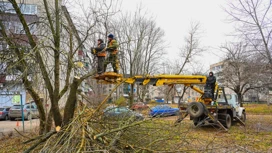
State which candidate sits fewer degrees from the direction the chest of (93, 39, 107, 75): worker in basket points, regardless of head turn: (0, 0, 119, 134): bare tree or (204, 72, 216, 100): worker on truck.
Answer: the bare tree

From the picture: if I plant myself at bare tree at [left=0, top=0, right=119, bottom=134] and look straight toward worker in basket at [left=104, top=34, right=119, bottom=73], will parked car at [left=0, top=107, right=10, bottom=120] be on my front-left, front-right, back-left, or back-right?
back-left

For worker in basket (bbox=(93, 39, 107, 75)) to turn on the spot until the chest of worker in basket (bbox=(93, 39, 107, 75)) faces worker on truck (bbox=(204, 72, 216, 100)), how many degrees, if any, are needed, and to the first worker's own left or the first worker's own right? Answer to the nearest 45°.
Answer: approximately 135° to the first worker's own right

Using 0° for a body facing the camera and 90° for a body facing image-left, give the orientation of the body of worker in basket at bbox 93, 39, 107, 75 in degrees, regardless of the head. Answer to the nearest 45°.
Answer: approximately 90°
